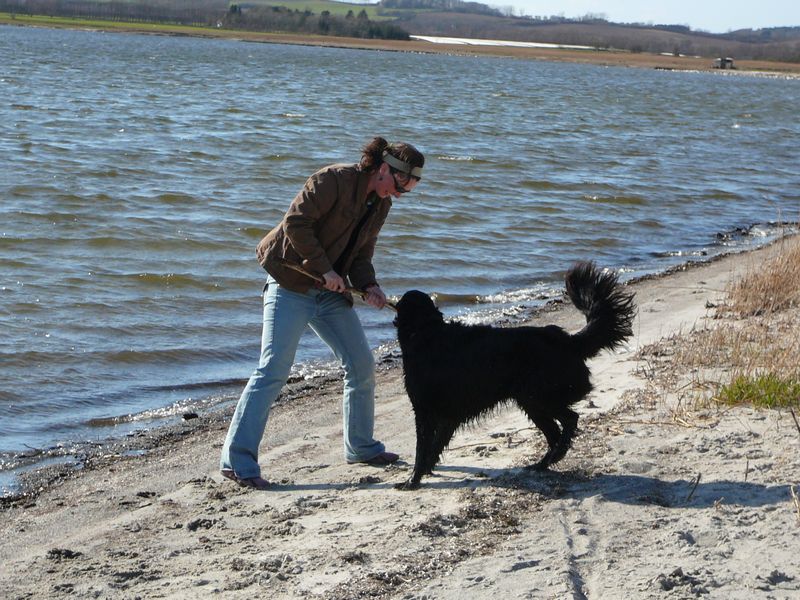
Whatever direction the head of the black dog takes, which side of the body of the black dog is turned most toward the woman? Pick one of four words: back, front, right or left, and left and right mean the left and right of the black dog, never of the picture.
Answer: front

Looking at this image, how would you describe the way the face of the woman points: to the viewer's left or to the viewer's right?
to the viewer's right

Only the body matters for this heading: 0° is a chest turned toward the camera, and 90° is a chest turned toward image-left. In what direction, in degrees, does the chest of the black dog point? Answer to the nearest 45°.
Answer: approximately 90°
